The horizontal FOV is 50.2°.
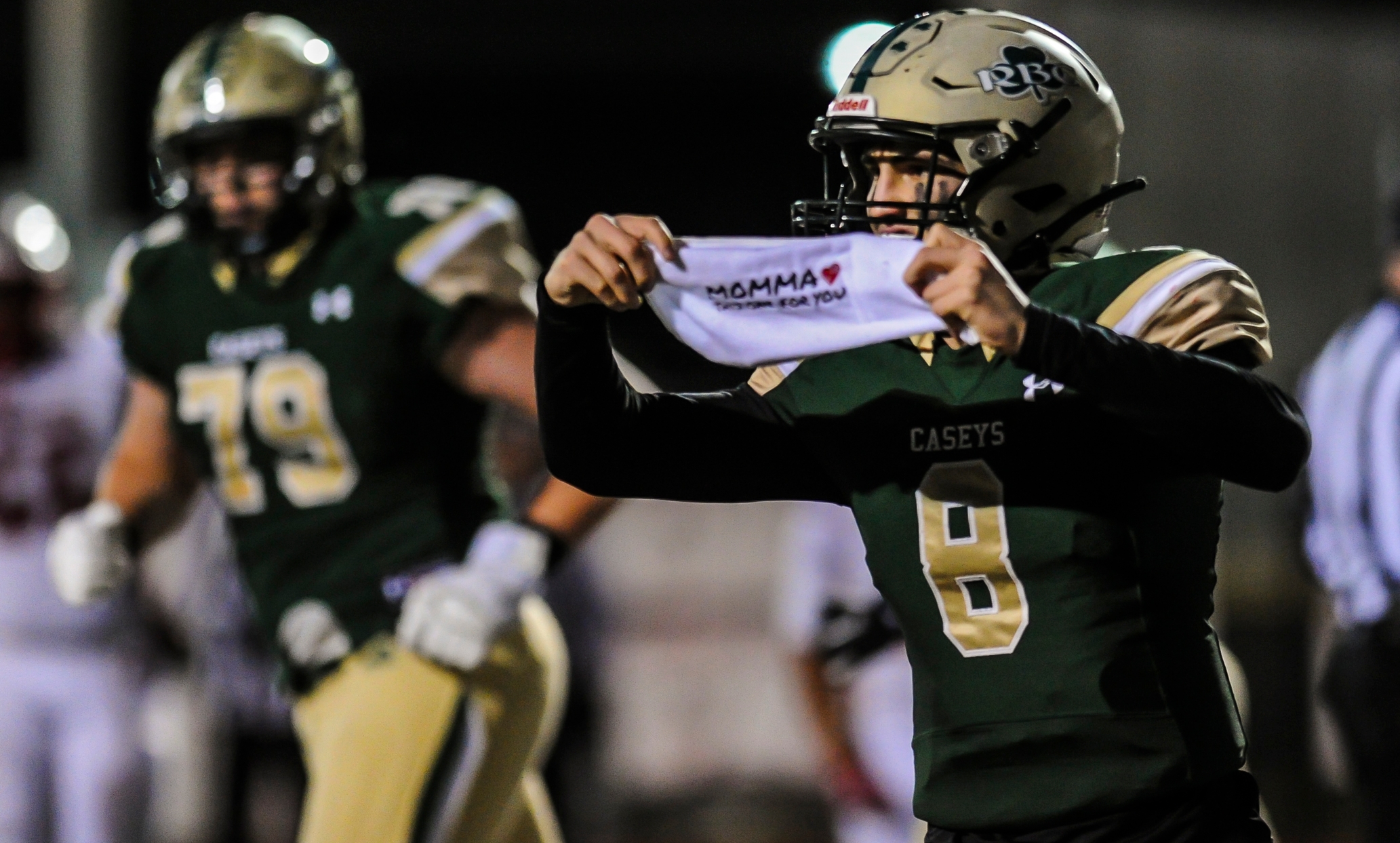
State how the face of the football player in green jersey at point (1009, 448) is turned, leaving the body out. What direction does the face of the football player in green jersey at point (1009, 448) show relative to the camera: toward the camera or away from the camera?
toward the camera

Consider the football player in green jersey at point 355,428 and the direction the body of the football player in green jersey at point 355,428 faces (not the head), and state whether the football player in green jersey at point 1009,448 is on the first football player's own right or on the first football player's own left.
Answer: on the first football player's own left

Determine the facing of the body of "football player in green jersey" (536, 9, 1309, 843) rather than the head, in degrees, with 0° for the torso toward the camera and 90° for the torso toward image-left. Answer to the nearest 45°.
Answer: approximately 45°

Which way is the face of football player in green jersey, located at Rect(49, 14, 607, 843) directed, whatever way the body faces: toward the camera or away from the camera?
toward the camera

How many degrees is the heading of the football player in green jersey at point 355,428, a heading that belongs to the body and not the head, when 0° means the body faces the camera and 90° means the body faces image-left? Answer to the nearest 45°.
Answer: approximately 45°

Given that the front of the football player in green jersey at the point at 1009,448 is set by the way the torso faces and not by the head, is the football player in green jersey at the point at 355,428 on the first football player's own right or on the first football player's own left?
on the first football player's own right

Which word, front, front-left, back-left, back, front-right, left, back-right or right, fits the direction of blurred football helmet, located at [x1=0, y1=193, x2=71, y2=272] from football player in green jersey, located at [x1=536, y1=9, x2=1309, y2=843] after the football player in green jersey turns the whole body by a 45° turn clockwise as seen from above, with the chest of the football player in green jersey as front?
front-right
